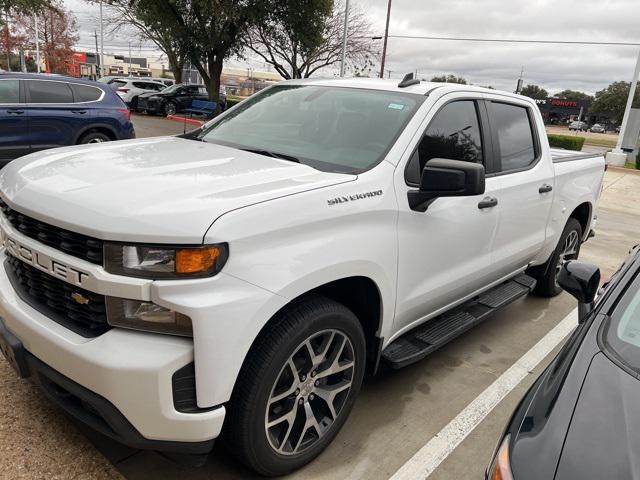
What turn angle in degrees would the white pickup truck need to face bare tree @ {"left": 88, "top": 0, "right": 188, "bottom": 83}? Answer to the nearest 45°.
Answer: approximately 135° to its right

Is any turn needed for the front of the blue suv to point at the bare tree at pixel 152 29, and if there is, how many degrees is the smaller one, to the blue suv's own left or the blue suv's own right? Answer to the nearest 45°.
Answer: approximately 90° to the blue suv's own right

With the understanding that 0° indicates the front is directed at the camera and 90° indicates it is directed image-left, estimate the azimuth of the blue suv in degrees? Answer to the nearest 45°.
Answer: approximately 90°

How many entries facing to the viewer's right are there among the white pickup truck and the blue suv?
0

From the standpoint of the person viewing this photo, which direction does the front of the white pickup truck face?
facing the viewer and to the left of the viewer

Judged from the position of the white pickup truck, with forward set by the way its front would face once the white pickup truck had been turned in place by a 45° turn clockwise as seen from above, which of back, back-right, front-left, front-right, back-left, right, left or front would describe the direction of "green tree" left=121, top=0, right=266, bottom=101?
right

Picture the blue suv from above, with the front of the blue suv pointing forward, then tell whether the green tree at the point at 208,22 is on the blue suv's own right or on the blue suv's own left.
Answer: on the blue suv's own right

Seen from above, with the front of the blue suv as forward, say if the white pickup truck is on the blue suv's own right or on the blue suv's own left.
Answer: on the blue suv's own left
